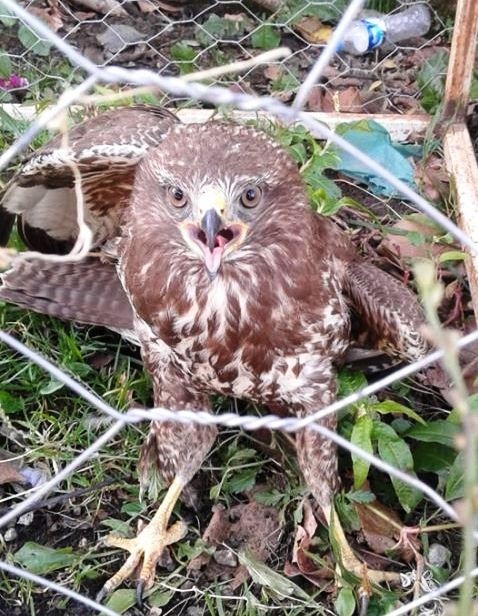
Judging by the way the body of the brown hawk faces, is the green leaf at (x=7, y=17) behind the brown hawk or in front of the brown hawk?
behind

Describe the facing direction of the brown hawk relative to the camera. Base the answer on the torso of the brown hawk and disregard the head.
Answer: toward the camera

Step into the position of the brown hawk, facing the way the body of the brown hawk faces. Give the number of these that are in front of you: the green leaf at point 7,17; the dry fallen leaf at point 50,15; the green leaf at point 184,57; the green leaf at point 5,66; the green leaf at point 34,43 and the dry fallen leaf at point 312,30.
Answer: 0

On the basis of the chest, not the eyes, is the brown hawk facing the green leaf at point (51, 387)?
no

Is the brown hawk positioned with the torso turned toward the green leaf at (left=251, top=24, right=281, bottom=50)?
no

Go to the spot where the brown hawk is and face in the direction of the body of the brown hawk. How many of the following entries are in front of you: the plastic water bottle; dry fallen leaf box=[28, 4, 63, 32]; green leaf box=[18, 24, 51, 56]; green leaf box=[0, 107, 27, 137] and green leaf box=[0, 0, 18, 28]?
0

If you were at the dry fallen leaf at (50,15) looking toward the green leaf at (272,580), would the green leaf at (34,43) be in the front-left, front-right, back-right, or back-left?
front-right

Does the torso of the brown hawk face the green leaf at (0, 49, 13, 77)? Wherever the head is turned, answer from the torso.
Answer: no

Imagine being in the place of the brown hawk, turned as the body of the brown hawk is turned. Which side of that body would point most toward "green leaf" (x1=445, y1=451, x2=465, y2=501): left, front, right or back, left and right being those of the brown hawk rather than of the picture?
left

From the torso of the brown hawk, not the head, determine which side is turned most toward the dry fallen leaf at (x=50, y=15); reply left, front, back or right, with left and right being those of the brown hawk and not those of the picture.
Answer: back

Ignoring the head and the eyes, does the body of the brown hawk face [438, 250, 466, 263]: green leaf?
no

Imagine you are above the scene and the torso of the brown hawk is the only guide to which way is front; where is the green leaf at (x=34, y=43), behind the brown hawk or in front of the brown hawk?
behind

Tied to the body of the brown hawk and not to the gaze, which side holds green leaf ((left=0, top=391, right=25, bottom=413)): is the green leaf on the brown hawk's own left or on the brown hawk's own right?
on the brown hawk's own right

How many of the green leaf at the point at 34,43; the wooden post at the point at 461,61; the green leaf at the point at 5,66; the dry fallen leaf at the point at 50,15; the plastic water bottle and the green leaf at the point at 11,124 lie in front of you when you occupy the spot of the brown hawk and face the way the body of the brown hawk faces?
0
